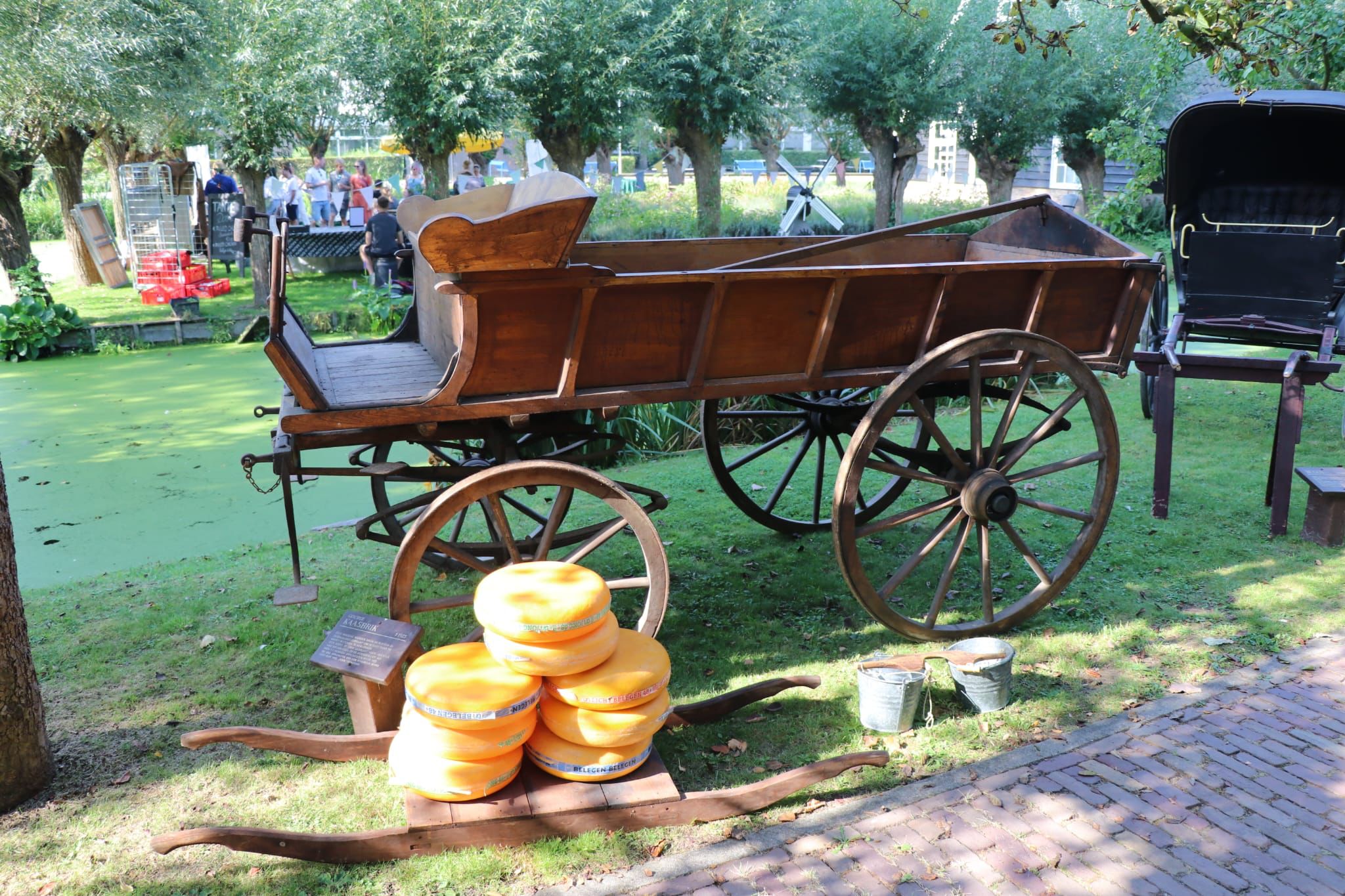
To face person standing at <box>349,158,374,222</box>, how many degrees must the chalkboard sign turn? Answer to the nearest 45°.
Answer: approximately 135° to its left

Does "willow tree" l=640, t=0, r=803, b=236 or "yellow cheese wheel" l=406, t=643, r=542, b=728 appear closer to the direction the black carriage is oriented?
the yellow cheese wheel

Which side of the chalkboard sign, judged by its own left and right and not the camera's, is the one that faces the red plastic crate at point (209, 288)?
front

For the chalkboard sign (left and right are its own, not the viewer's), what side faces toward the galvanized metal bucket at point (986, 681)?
front

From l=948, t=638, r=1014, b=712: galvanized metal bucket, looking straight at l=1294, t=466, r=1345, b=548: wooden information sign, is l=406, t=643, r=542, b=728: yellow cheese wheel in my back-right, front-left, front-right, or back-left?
back-left

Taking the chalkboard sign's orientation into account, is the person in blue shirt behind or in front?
behind

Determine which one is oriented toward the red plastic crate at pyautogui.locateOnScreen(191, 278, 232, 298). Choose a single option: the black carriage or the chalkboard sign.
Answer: the chalkboard sign

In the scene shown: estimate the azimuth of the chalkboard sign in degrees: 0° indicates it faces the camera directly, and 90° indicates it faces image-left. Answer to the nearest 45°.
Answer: approximately 0°

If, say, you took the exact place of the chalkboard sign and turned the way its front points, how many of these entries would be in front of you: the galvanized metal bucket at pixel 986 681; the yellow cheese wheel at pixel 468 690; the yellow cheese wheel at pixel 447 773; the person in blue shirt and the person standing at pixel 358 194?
3

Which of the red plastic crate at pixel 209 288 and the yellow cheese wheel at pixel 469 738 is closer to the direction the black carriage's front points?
the yellow cheese wheel

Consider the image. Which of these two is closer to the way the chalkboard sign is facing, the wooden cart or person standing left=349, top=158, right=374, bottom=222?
the wooden cart

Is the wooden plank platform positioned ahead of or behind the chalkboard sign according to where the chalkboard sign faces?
ahead

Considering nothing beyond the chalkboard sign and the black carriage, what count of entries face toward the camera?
2
